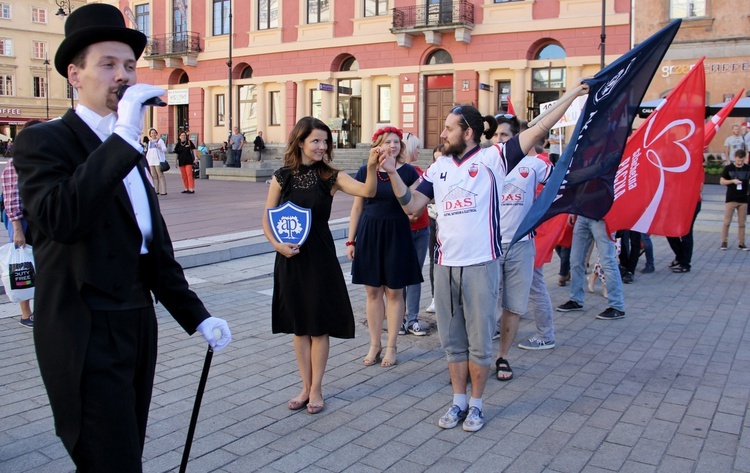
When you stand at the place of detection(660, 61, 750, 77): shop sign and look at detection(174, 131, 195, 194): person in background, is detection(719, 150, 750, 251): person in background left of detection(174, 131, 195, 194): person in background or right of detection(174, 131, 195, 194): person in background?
left

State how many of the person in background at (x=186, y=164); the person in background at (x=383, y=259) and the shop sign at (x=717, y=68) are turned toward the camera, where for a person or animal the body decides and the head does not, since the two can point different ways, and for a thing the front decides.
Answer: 3

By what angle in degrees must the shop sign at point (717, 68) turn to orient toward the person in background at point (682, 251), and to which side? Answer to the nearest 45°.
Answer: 0° — it already faces them

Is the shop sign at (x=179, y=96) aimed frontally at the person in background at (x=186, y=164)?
yes

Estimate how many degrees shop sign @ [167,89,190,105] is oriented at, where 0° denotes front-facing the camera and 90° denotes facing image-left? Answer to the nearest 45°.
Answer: approximately 0°

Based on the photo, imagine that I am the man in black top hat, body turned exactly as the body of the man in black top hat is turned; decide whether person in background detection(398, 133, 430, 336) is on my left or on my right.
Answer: on my left

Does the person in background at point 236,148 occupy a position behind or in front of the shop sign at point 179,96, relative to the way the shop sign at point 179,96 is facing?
in front
